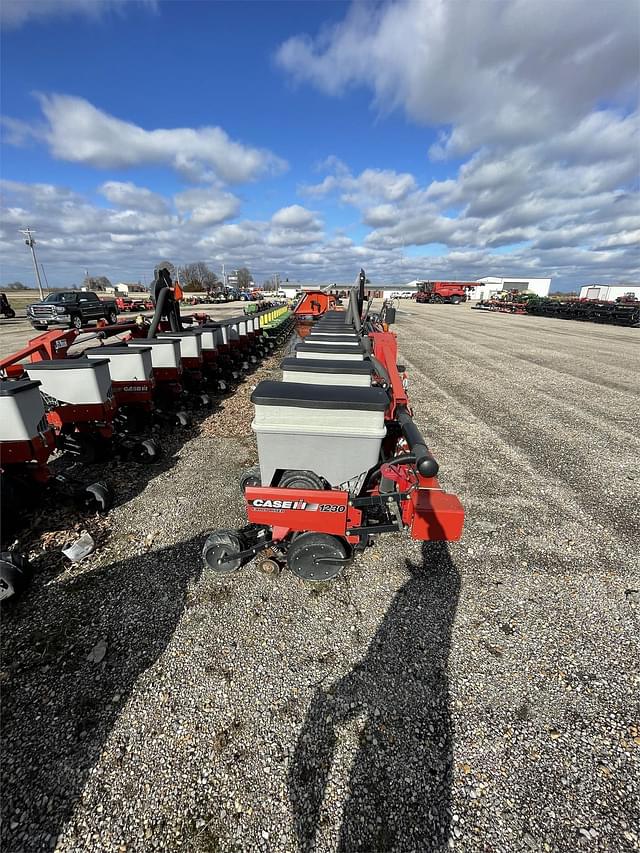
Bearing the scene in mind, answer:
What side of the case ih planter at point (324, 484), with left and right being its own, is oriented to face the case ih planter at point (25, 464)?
back

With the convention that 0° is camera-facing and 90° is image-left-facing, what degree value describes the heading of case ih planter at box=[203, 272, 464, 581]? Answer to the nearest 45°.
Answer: approximately 270°

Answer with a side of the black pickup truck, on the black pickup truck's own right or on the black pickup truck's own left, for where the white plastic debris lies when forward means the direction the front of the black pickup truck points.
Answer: on the black pickup truck's own left

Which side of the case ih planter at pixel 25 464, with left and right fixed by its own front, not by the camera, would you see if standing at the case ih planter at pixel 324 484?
back

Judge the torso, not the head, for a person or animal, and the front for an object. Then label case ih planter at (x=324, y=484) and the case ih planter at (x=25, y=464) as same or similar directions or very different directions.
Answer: very different directions

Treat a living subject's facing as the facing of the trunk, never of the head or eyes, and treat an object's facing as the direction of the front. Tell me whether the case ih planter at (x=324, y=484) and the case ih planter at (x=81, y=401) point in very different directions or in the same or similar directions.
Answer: very different directions

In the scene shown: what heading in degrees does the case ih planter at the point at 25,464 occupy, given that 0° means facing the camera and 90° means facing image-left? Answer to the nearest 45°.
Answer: approximately 135°

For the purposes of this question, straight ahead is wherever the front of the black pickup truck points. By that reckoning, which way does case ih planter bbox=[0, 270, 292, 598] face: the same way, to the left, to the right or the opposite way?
to the right

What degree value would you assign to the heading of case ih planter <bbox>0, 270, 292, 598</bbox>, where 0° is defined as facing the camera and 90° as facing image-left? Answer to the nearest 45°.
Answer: approximately 135°

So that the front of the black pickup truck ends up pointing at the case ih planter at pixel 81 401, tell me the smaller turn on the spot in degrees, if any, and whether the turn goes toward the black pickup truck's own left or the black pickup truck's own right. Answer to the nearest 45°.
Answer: approximately 45° to the black pickup truck's own left

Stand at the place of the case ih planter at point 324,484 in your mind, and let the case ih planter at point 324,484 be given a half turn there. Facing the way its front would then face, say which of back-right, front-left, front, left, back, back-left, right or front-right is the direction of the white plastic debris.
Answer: front

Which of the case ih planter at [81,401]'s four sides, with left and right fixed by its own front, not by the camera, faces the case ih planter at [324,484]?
back
